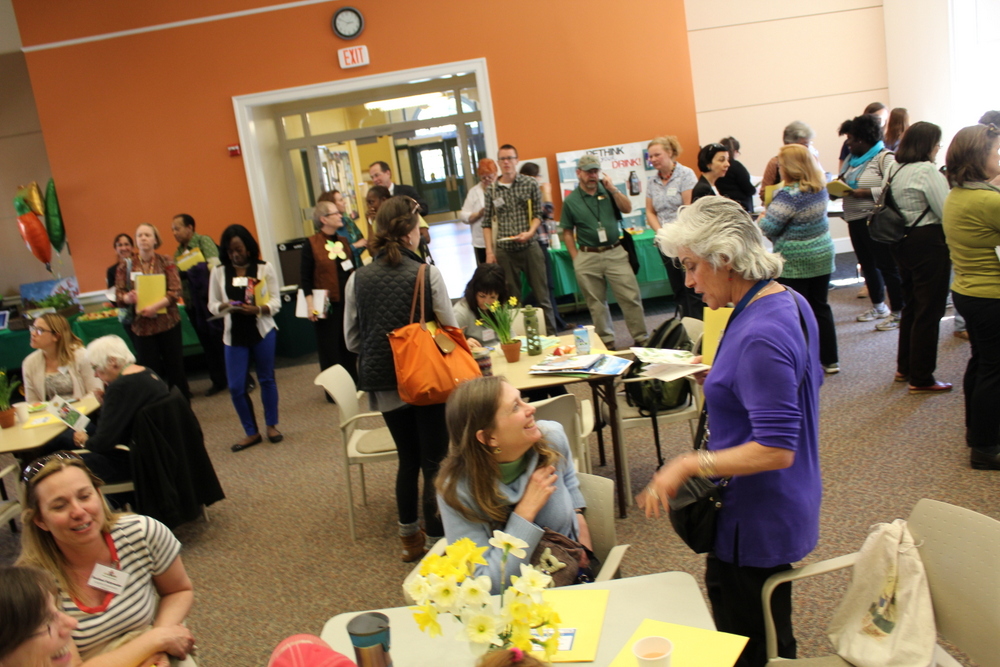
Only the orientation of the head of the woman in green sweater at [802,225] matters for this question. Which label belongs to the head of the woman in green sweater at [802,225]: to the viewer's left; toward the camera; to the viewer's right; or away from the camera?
away from the camera

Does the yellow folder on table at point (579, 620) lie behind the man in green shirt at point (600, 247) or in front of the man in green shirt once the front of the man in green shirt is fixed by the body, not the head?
in front

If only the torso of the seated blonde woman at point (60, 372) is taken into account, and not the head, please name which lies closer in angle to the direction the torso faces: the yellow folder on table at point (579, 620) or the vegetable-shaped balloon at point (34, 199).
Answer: the yellow folder on table

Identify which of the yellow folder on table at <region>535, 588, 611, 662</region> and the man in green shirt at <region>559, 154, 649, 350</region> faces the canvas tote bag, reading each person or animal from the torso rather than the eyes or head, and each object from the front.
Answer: the man in green shirt

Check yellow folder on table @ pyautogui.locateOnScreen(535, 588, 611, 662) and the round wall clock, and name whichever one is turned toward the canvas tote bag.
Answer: the round wall clock

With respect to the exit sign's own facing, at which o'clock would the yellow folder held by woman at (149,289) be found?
The yellow folder held by woman is roughly at 1 o'clock from the exit sign.

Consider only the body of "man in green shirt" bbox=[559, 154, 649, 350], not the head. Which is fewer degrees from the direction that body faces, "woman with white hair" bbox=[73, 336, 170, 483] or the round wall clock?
the woman with white hair
